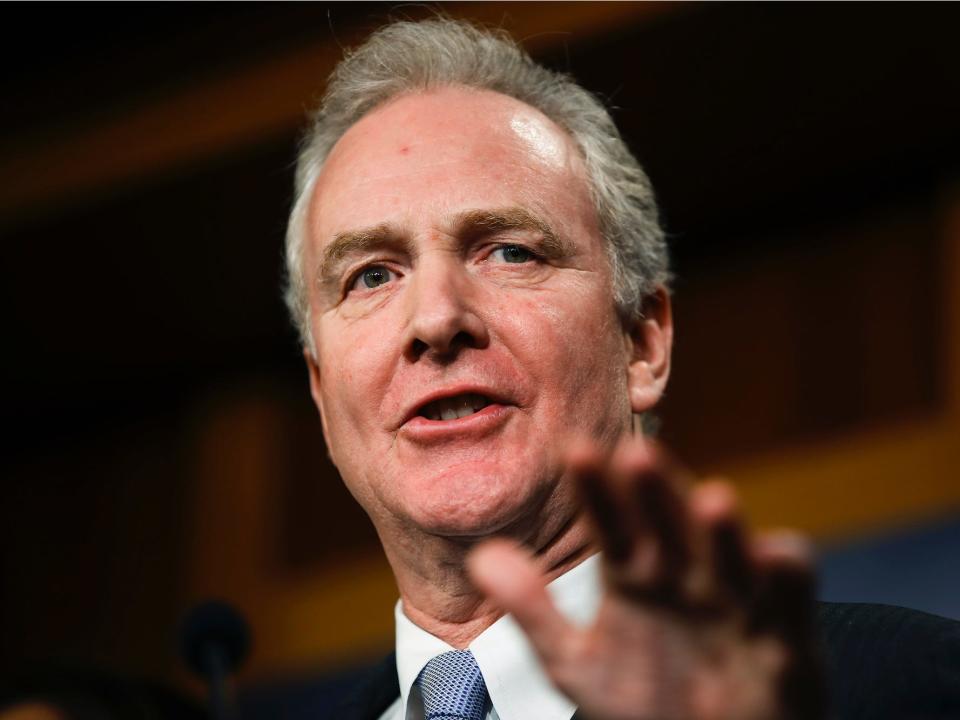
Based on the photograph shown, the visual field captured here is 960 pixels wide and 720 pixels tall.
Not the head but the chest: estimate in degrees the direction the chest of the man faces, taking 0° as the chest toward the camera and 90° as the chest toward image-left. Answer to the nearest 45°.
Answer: approximately 45°

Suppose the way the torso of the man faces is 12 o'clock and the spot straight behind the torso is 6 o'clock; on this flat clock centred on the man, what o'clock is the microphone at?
The microphone is roughly at 2 o'clock from the man.
